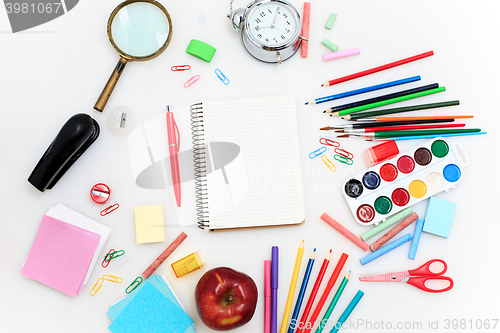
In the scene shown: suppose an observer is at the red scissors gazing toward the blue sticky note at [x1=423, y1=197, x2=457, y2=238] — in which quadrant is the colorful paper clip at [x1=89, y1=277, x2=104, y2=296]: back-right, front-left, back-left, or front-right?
back-left

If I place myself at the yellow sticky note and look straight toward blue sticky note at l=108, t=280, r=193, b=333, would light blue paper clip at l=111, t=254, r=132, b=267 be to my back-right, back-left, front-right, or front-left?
front-right

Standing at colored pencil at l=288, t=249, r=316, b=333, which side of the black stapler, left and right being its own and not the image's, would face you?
right

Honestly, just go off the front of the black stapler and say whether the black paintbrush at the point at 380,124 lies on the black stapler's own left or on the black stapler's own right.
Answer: on the black stapler's own right

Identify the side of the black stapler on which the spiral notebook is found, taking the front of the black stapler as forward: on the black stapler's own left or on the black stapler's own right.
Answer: on the black stapler's own right
